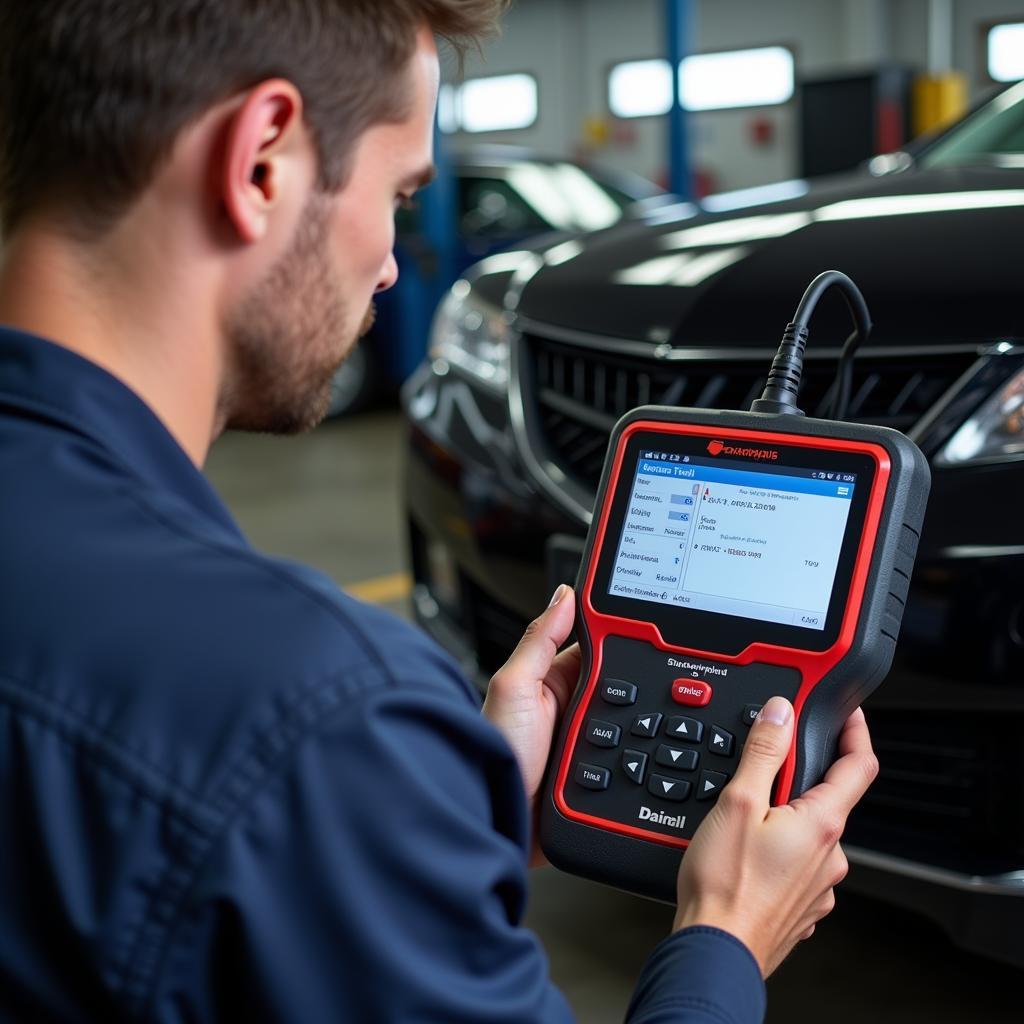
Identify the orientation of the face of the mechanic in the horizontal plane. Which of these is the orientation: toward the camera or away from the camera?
away from the camera

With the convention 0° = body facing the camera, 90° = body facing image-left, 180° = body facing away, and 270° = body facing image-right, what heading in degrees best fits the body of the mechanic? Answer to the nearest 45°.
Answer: approximately 225°

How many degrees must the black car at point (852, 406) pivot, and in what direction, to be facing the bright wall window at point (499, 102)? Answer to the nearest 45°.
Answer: approximately 135° to its right

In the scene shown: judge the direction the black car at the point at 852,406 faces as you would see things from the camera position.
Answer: facing the viewer and to the left of the viewer

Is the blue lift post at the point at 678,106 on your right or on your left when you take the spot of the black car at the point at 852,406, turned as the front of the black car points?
on your right

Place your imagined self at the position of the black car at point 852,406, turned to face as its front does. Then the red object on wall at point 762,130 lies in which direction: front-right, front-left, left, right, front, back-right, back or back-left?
back-right

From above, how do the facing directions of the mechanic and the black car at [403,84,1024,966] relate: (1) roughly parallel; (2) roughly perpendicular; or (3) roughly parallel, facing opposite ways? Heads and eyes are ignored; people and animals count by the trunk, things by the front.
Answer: roughly parallel, facing opposite ways

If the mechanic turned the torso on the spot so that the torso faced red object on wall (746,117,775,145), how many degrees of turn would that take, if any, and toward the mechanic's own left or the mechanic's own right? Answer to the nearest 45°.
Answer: approximately 45° to the mechanic's own left

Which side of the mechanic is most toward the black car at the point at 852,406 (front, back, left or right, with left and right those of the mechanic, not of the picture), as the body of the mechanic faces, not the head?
front
